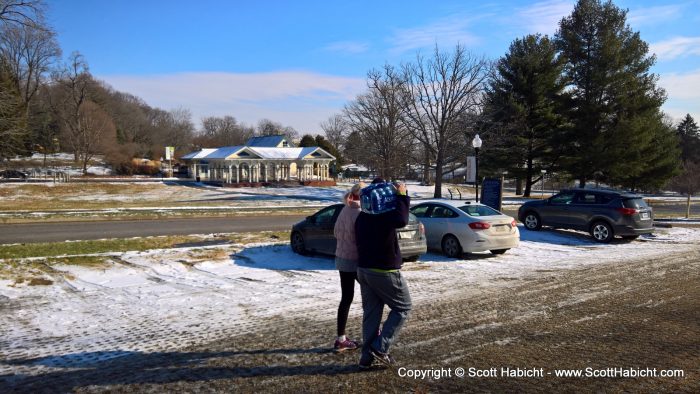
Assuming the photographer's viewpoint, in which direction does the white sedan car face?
facing away from the viewer and to the left of the viewer

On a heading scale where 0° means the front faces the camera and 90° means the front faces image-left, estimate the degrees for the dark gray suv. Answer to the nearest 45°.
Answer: approximately 135°

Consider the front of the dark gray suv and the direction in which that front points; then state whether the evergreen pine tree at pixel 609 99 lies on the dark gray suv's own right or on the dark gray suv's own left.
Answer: on the dark gray suv's own right

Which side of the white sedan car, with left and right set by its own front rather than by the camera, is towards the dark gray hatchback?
left

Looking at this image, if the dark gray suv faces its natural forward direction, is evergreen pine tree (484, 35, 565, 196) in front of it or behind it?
in front

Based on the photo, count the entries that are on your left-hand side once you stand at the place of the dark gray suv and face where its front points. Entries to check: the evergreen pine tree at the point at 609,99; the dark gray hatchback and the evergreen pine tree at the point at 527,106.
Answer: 1

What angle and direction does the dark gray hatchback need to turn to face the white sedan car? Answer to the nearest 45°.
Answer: approximately 135° to its right

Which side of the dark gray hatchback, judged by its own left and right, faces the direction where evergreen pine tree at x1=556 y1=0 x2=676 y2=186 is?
right

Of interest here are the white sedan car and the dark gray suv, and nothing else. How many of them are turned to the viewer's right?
0

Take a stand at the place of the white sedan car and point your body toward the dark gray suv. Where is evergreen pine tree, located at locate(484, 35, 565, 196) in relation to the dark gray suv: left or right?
left
